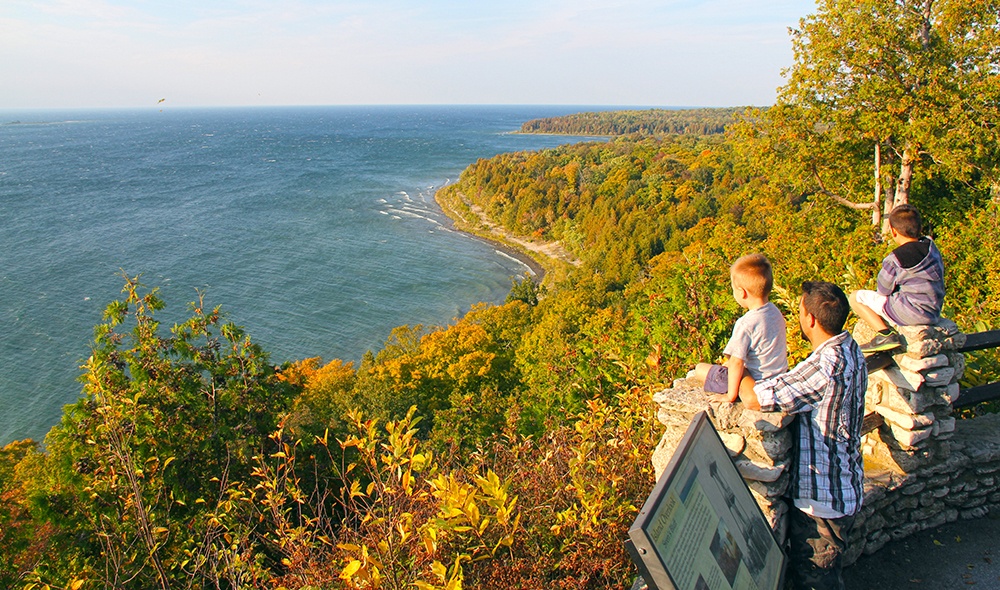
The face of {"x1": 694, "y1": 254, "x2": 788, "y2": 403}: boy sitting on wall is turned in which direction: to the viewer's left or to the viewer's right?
to the viewer's left

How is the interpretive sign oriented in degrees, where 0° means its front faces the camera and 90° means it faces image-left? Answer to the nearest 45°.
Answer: approximately 315°

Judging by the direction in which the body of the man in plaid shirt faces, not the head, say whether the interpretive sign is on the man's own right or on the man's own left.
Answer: on the man's own left

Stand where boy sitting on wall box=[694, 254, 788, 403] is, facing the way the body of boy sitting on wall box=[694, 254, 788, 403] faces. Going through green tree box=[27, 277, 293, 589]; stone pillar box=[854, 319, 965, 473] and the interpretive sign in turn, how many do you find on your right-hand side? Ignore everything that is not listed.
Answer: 1

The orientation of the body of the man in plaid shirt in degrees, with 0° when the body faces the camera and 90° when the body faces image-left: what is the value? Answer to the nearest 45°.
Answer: approximately 135°

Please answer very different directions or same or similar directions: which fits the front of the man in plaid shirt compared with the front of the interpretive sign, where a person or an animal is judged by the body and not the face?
very different directions

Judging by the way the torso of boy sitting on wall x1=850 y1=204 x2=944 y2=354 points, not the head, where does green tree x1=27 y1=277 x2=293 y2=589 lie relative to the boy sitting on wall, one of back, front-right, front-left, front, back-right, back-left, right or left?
front-left

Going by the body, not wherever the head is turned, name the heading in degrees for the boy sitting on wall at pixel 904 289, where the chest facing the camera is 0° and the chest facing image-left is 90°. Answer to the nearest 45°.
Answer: approximately 135°

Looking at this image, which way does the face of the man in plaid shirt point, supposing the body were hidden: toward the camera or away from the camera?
away from the camera

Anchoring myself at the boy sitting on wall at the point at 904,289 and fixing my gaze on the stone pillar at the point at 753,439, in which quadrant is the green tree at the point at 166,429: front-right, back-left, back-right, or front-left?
front-right

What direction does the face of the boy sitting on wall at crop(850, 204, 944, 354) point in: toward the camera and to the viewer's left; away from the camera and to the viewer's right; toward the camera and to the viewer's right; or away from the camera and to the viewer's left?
away from the camera and to the viewer's left

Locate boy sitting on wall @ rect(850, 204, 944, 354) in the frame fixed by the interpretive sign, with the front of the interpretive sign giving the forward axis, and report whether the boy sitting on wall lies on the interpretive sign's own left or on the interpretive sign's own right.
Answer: on the interpretive sign's own left

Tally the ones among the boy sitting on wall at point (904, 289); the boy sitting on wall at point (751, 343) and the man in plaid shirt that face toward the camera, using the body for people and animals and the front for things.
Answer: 0

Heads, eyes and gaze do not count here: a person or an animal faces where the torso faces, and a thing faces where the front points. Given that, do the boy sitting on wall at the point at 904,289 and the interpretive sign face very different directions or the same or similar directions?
very different directions

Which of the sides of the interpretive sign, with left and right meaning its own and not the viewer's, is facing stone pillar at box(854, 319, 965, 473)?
left
